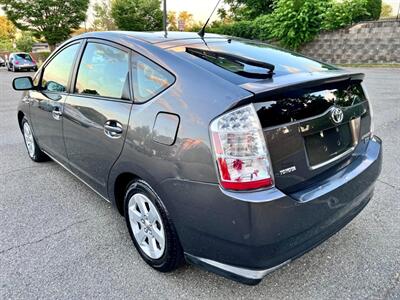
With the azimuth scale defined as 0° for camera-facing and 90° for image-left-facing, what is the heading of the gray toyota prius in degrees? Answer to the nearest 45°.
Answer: approximately 135°

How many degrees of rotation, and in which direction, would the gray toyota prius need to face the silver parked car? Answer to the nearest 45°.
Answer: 0° — it already faces it

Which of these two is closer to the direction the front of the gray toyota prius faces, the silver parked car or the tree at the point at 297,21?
the silver parked car

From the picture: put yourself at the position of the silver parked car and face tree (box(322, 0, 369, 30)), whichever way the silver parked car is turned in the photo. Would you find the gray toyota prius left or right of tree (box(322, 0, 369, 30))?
right

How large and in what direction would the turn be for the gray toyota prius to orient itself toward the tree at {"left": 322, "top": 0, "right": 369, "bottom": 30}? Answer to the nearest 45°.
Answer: approximately 90° to its right

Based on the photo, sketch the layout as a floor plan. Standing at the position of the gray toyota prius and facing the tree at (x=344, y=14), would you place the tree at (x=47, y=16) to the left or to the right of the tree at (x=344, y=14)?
left

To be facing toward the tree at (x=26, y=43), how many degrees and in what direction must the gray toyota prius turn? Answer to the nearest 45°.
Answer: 0° — it already faces it

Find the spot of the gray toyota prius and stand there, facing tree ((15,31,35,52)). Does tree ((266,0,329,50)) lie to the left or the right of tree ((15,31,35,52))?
right
